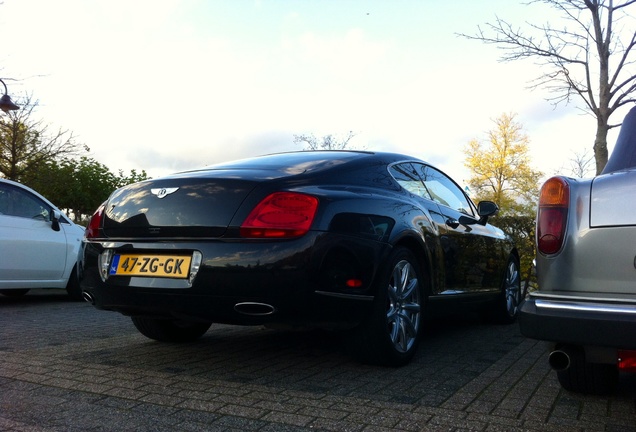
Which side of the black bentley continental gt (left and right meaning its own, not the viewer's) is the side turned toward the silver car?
right

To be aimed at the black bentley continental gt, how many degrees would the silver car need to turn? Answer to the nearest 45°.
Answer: approximately 90° to its left

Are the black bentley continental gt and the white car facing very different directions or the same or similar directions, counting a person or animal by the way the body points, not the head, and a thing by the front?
same or similar directions

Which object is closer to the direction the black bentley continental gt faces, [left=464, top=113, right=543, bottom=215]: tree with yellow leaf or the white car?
the tree with yellow leaf

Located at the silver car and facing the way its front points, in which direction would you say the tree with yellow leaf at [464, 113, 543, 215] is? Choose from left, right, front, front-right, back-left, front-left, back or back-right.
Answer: front

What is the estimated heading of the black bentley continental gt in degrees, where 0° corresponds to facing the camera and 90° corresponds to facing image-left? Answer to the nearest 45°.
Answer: approximately 225°

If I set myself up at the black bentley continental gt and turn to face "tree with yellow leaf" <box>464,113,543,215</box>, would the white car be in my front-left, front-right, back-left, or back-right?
front-left

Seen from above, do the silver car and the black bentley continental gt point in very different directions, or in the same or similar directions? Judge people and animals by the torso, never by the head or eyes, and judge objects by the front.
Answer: same or similar directions

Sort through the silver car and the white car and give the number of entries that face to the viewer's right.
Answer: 1

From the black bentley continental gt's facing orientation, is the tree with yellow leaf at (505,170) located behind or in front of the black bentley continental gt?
in front

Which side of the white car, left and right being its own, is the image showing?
right

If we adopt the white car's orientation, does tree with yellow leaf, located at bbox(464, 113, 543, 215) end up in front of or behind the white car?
in front

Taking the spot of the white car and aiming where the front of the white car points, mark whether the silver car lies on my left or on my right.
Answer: on my right

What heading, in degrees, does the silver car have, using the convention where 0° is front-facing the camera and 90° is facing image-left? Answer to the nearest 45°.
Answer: approximately 180°

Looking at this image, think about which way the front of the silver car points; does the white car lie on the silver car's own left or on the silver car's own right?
on the silver car's own left
